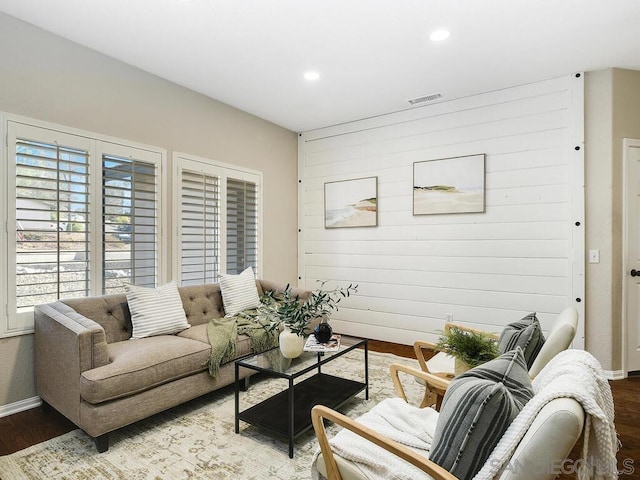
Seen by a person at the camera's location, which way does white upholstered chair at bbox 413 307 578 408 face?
facing to the left of the viewer

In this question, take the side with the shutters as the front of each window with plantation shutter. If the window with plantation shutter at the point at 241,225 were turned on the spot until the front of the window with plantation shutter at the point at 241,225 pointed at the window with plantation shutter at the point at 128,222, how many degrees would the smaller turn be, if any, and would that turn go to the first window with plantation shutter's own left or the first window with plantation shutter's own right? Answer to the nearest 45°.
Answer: approximately 90° to the first window with plantation shutter's own right

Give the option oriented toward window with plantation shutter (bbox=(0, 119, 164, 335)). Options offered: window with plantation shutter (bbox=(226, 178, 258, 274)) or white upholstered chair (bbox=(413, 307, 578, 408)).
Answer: the white upholstered chair

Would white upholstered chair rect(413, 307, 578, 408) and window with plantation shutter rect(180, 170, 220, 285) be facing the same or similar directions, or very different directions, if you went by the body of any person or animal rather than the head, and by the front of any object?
very different directions

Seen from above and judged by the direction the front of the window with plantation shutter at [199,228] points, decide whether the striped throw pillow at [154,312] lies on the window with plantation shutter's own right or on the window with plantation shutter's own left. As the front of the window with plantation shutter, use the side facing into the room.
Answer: on the window with plantation shutter's own right

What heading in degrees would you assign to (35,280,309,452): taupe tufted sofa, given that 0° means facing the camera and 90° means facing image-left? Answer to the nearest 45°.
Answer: approximately 315°

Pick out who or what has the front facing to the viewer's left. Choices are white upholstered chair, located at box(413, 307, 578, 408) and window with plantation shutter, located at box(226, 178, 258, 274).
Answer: the white upholstered chair

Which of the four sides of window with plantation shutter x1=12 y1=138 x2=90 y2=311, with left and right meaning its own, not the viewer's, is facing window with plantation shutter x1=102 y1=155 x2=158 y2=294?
left
